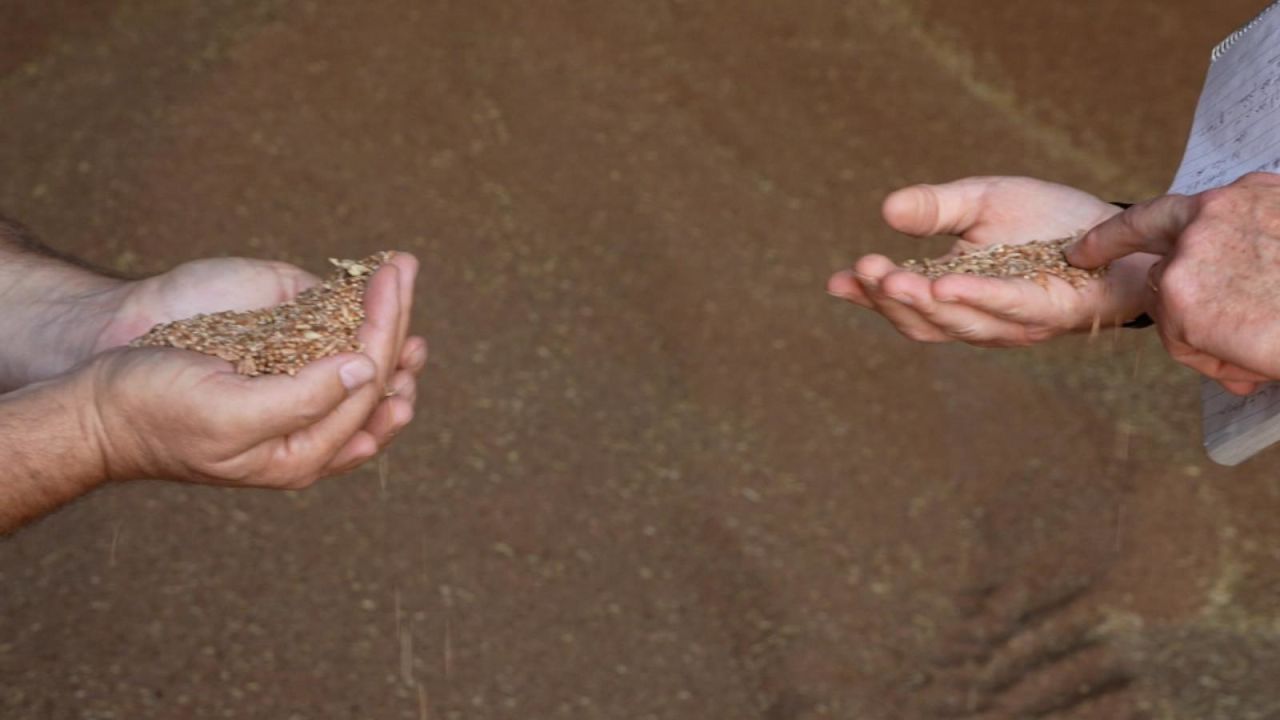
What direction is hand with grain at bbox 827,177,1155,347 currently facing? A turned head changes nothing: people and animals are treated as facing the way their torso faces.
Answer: to the viewer's left

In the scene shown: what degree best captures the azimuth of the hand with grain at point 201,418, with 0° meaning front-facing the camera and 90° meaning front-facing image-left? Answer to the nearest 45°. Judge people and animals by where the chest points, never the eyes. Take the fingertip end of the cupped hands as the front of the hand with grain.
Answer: approximately 270°

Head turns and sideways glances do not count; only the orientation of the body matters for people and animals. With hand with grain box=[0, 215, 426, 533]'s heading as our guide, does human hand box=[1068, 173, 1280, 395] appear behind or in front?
in front

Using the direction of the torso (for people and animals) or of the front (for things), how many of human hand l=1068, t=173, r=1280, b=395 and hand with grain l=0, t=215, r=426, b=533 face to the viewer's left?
1

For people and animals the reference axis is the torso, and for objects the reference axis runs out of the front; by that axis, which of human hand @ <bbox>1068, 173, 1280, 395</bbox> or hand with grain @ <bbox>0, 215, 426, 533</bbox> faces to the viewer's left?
the human hand

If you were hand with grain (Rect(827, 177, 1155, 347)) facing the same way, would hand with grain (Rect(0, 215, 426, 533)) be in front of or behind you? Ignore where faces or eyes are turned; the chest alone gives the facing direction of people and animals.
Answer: in front
